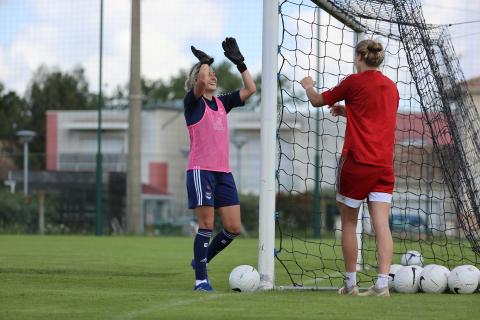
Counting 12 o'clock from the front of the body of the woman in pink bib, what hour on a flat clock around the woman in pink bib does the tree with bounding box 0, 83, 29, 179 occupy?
The tree is roughly at 7 o'clock from the woman in pink bib.

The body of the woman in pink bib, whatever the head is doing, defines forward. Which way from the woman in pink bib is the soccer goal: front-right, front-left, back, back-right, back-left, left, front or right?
left

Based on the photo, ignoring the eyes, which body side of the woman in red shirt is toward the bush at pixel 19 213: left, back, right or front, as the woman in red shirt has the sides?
front

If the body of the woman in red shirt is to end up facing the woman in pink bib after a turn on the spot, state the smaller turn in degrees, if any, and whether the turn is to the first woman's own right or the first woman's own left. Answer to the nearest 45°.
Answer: approximately 45° to the first woman's own left

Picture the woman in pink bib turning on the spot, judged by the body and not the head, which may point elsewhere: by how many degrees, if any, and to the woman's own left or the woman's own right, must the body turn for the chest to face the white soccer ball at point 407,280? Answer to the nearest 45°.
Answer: approximately 45° to the woman's own left

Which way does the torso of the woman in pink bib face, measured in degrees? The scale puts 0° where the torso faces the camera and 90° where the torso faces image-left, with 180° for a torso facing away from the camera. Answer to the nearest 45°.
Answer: approximately 315°

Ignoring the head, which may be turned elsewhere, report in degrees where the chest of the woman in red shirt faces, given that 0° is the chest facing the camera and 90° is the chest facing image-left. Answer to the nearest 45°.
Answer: approximately 135°

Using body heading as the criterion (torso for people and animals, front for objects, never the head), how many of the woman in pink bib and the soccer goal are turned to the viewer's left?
1

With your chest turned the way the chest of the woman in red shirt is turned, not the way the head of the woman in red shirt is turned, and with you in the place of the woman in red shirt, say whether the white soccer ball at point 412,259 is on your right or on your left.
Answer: on your right

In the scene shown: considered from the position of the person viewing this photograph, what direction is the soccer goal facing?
facing to the left of the viewer

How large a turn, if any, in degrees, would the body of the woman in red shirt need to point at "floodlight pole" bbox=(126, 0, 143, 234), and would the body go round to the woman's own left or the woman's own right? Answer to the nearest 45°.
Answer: approximately 45° to the woman's own right

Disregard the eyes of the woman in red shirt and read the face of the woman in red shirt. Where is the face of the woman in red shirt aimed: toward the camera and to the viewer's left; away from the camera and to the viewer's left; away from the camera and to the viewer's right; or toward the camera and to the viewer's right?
away from the camera and to the viewer's left

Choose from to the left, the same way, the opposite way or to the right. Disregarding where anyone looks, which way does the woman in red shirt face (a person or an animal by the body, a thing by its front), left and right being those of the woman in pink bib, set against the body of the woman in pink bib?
the opposite way
